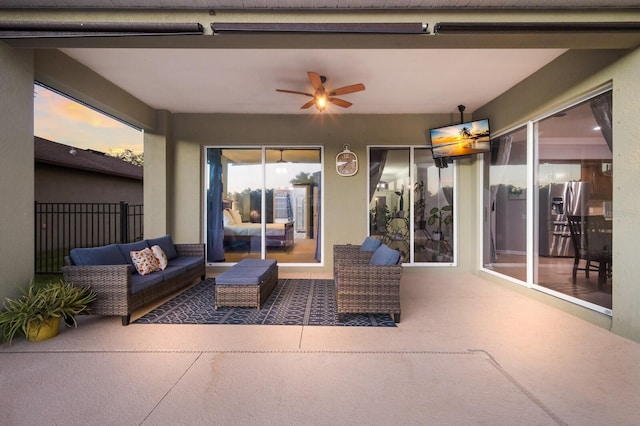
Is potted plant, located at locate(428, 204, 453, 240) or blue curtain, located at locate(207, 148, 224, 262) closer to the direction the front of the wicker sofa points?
the potted plant

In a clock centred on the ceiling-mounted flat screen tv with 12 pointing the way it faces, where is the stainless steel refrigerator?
The stainless steel refrigerator is roughly at 8 o'clock from the ceiling-mounted flat screen tv.

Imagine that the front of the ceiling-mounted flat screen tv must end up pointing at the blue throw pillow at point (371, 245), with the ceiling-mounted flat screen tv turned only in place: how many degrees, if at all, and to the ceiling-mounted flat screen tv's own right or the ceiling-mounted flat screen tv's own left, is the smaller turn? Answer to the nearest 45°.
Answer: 0° — it already faces it

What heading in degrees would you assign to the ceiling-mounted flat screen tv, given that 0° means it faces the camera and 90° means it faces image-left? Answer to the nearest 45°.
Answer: approximately 45°

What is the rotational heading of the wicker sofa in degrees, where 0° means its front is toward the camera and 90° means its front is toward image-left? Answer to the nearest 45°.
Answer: approximately 315°

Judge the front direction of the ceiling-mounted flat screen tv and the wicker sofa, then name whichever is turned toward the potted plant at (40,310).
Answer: the ceiling-mounted flat screen tv

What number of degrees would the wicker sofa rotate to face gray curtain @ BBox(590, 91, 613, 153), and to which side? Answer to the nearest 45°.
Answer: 0° — it already faces it

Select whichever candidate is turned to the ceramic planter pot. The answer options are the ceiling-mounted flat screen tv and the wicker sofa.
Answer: the ceiling-mounted flat screen tv

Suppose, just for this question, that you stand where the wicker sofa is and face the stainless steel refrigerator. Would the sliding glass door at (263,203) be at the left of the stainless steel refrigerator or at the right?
left
